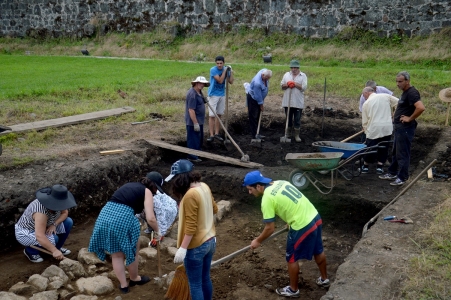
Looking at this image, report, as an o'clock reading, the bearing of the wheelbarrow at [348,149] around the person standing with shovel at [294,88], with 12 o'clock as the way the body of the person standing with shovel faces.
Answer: The wheelbarrow is roughly at 11 o'clock from the person standing with shovel.

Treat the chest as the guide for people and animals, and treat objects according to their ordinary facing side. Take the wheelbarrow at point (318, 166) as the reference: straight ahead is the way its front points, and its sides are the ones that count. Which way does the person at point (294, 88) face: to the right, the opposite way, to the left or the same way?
to the left

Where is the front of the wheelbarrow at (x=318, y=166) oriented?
to the viewer's left

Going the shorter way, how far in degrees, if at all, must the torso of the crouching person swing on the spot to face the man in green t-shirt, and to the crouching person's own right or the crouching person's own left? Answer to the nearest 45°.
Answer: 0° — they already face them

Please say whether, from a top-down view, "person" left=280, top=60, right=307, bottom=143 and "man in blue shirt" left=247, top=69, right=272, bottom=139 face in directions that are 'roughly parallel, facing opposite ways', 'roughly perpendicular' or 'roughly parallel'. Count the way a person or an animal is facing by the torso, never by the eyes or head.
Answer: roughly perpendicular

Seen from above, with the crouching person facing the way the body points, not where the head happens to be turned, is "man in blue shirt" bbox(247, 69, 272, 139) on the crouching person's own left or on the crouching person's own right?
on the crouching person's own left

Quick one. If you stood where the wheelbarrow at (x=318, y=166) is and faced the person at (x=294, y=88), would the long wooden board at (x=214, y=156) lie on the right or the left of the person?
left

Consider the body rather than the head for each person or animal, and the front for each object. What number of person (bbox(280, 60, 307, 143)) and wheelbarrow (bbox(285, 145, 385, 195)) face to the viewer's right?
0

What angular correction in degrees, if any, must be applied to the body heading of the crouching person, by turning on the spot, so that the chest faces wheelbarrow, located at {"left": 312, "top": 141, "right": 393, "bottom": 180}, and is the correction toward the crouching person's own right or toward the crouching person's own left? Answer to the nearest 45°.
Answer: approximately 45° to the crouching person's own left

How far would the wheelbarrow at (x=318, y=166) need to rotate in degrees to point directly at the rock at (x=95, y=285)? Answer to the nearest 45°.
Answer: approximately 45° to its left

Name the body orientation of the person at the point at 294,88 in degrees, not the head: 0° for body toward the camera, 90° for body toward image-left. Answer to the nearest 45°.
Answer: approximately 0°

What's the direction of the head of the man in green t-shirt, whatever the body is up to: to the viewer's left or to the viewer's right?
to the viewer's left
